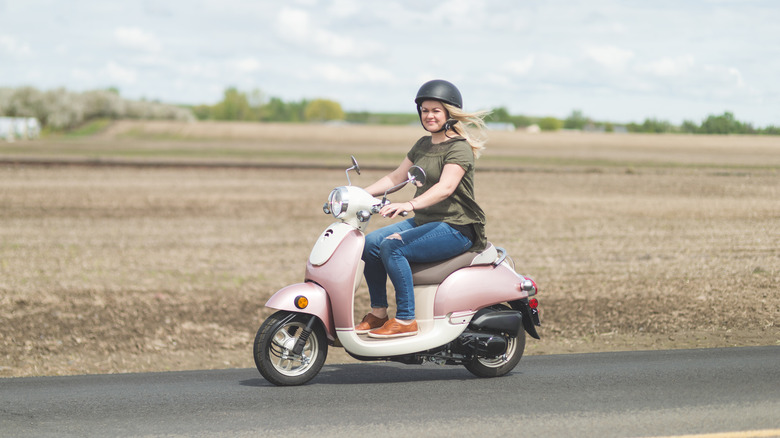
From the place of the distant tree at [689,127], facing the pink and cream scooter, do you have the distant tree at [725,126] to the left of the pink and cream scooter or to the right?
left

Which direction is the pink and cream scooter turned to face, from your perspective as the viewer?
facing to the left of the viewer

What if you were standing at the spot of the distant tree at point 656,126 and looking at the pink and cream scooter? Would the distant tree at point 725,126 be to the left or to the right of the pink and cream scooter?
left

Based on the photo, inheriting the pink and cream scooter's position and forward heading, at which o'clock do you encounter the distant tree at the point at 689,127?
The distant tree is roughly at 4 o'clock from the pink and cream scooter.

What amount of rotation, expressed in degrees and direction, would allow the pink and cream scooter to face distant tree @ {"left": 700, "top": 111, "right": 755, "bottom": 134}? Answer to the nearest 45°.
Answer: approximately 135° to its right
